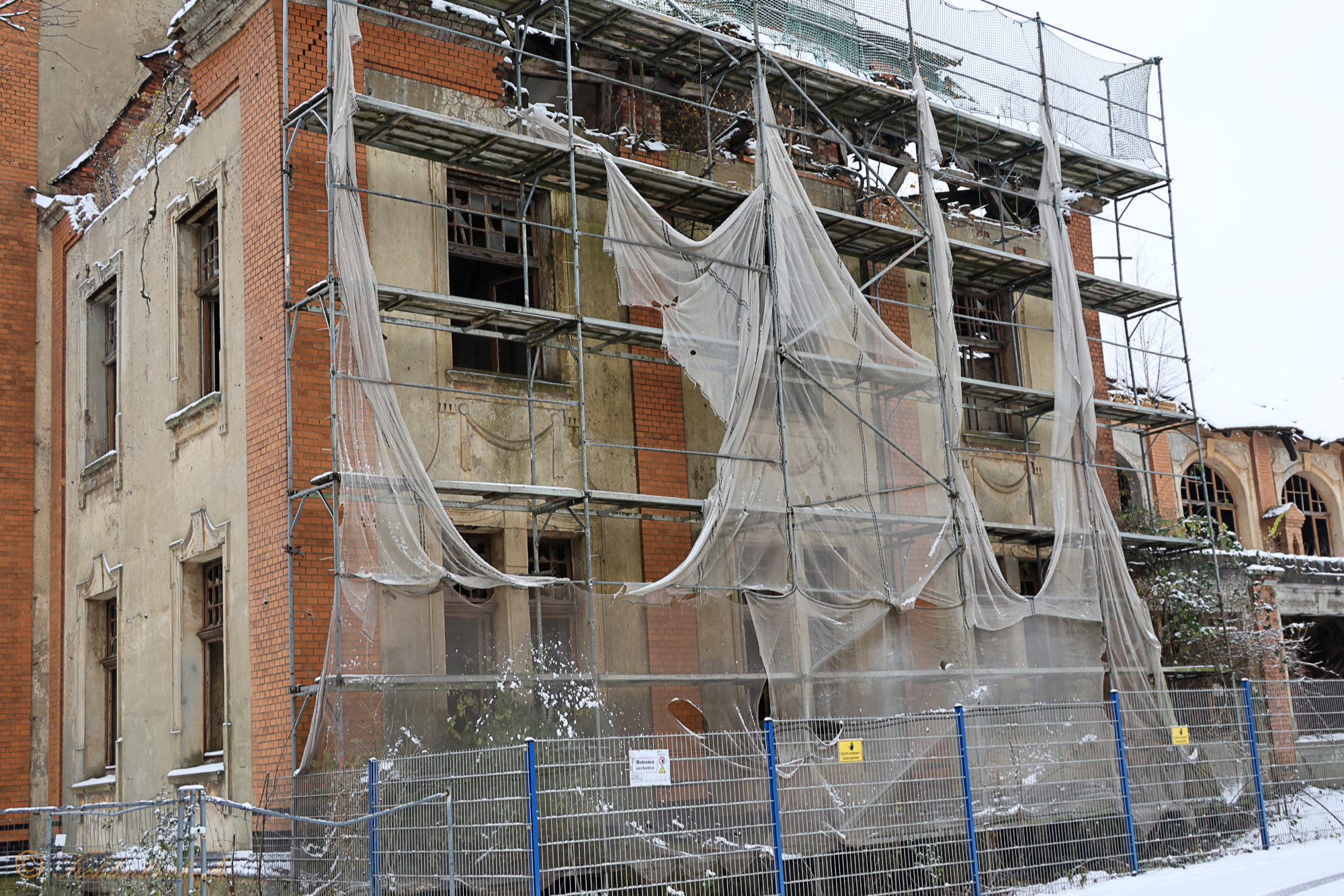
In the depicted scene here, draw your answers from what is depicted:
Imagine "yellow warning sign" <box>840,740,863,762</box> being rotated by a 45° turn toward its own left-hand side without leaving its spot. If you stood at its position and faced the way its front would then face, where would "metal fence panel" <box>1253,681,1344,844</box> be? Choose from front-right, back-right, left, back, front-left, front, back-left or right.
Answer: left

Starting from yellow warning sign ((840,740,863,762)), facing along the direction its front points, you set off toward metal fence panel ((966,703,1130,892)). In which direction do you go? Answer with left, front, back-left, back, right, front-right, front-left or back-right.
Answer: back-left

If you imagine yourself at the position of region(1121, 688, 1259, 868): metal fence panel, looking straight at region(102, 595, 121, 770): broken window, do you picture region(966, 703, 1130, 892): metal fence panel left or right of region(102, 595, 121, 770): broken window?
left

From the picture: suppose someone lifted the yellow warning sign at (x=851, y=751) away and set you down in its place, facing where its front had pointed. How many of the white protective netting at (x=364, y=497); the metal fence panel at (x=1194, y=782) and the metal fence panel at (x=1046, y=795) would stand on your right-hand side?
1

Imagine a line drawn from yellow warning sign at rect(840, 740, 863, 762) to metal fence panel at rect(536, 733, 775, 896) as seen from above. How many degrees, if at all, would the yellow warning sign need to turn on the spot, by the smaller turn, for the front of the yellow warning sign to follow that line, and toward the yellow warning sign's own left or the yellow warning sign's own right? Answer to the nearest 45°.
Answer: approximately 45° to the yellow warning sign's own right

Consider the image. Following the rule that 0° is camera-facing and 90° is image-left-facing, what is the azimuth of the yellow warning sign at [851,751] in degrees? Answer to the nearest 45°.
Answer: approximately 0°

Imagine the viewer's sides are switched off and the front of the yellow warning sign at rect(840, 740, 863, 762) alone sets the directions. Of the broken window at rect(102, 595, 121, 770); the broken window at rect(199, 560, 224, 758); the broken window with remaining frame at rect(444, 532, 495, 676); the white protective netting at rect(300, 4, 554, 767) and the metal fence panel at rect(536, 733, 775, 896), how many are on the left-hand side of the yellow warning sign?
0

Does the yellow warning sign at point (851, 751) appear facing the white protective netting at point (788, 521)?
no

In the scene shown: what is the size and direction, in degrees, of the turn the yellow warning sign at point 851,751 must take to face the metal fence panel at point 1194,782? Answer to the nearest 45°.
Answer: approximately 135° to its left

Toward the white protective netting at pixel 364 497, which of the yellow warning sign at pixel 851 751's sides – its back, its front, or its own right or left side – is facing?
right

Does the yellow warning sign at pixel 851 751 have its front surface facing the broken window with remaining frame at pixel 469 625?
no

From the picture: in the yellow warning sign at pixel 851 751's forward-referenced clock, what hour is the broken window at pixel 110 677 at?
The broken window is roughly at 4 o'clock from the yellow warning sign.
